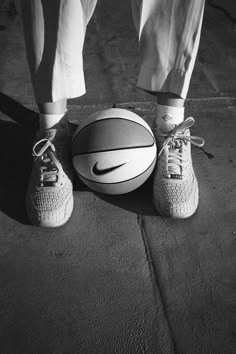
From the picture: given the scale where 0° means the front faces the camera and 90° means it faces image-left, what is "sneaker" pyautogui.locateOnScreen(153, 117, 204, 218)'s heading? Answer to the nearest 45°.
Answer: approximately 0°

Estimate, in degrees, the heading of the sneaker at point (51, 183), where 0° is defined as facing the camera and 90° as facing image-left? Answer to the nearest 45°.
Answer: approximately 0°

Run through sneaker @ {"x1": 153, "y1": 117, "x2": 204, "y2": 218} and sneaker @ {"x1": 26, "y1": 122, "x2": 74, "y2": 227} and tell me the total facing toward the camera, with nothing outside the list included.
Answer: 2
